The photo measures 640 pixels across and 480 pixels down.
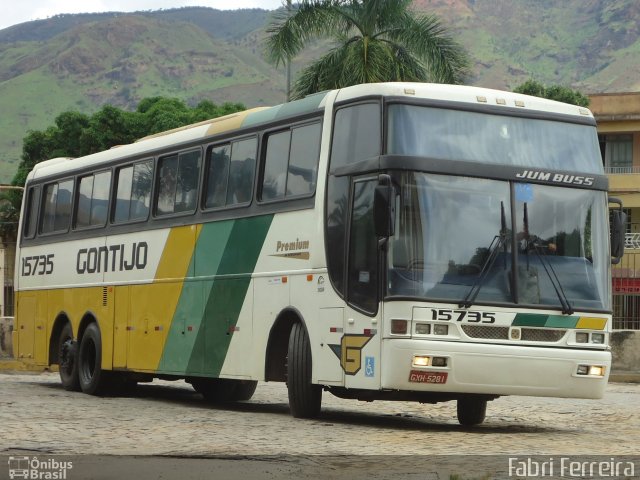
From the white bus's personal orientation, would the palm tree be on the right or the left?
on its left

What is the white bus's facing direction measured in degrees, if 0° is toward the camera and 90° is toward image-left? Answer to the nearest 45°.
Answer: approximately 315°
